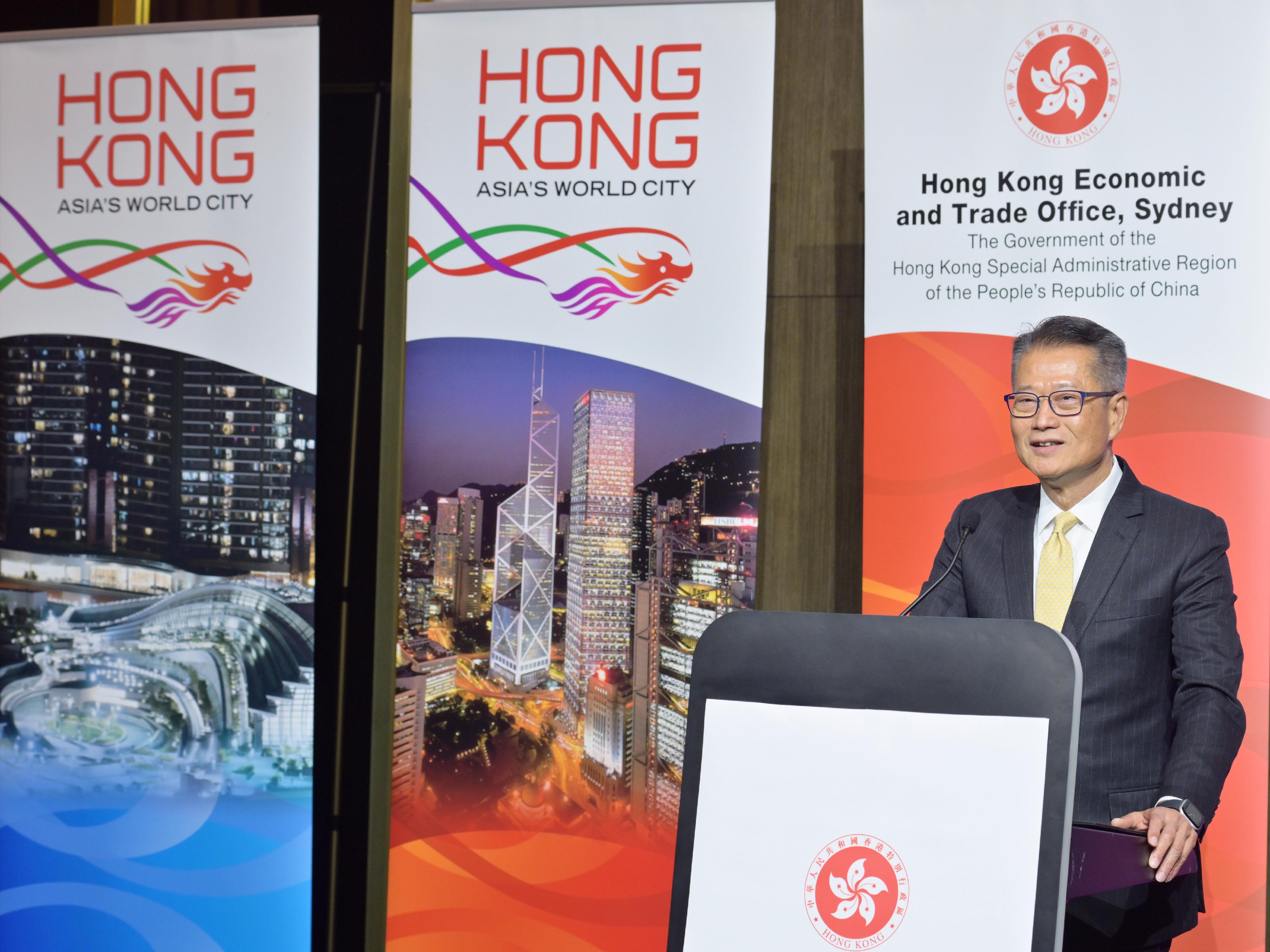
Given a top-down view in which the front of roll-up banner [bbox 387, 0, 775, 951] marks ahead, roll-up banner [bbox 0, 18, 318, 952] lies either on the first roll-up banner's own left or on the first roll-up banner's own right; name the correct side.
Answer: on the first roll-up banner's own right

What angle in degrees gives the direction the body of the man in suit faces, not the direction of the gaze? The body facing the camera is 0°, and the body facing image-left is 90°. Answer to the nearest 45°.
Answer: approximately 45°

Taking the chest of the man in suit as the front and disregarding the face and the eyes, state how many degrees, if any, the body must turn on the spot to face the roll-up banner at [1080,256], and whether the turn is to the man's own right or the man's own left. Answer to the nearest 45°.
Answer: approximately 135° to the man's own right

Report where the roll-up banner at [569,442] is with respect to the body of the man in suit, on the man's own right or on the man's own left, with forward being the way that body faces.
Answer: on the man's own right

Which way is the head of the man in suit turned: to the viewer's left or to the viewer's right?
to the viewer's left

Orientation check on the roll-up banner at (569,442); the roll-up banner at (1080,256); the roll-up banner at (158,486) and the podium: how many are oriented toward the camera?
4

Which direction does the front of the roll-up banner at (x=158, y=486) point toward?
toward the camera

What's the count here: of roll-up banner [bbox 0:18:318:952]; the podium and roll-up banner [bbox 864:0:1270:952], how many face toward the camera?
3

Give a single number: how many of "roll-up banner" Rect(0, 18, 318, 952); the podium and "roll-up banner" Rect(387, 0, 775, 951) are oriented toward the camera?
3

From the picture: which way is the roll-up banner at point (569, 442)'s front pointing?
toward the camera

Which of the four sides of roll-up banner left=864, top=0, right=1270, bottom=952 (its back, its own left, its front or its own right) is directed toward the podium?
front

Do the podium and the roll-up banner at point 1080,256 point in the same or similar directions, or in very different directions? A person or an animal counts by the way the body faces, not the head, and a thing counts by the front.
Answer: same or similar directions

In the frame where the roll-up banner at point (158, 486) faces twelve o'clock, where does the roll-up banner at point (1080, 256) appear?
the roll-up banner at point (1080, 256) is roughly at 10 o'clock from the roll-up banner at point (158, 486).

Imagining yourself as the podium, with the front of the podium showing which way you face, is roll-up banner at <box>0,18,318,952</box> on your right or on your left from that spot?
on your right

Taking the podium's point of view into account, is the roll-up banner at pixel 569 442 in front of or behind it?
behind

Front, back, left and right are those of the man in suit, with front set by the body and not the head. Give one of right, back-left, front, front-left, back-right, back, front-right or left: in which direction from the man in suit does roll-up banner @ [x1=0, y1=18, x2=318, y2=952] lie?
front-right

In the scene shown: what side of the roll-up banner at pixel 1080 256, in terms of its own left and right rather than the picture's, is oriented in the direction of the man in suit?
front

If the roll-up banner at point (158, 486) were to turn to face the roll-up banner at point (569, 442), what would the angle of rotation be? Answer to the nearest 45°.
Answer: approximately 45° to its left
